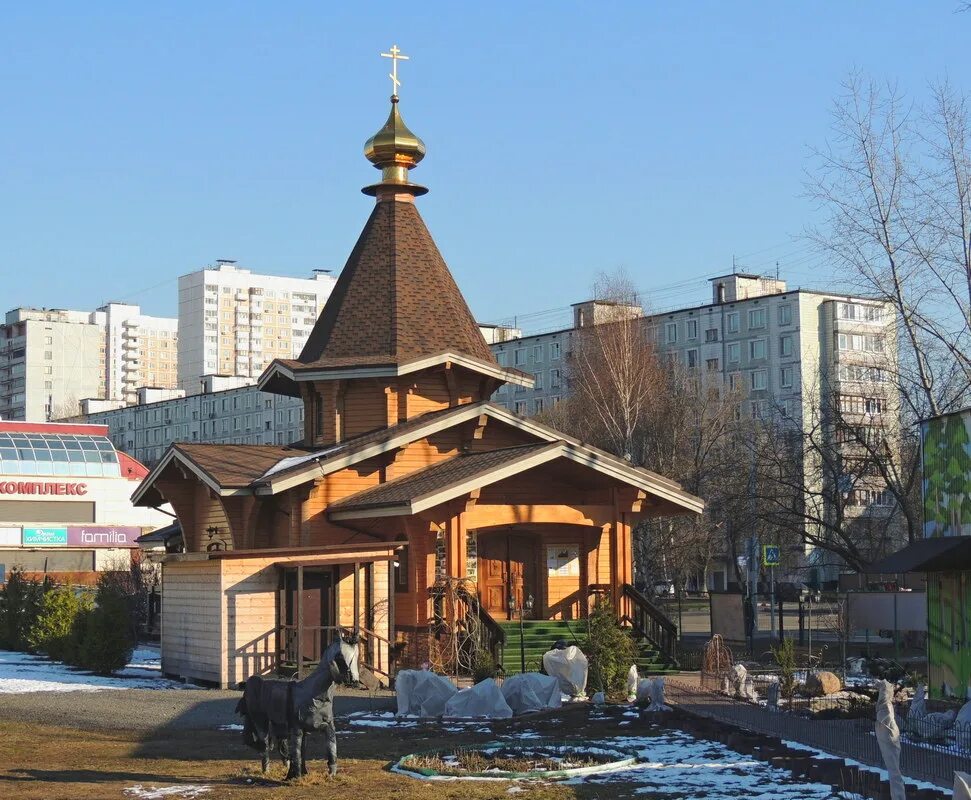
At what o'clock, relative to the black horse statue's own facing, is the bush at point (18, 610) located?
The bush is roughly at 7 o'clock from the black horse statue.

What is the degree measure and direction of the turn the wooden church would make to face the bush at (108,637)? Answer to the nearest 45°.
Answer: approximately 135° to its right

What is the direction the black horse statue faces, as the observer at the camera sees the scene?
facing the viewer and to the right of the viewer

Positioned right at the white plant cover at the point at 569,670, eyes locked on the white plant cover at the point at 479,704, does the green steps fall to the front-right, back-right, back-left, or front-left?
back-right

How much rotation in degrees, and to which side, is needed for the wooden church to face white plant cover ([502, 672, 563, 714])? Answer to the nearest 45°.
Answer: approximately 45° to its right

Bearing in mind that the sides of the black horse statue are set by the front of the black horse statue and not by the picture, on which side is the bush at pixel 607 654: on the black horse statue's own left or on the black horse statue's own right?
on the black horse statue's own left

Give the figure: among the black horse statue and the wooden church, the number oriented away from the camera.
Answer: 0

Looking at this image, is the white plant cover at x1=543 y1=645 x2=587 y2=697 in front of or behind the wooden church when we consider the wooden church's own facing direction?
in front

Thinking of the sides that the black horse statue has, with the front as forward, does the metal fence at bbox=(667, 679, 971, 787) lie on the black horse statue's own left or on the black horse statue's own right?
on the black horse statue's own left

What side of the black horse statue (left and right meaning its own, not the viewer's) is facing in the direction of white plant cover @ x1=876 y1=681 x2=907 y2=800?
front

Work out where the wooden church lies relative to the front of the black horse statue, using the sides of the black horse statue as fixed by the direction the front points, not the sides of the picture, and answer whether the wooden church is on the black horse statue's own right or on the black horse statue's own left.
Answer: on the black horse statue's own left

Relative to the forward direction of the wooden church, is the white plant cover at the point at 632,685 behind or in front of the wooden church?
in front

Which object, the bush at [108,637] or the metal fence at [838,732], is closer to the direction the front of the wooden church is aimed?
the metal fence
